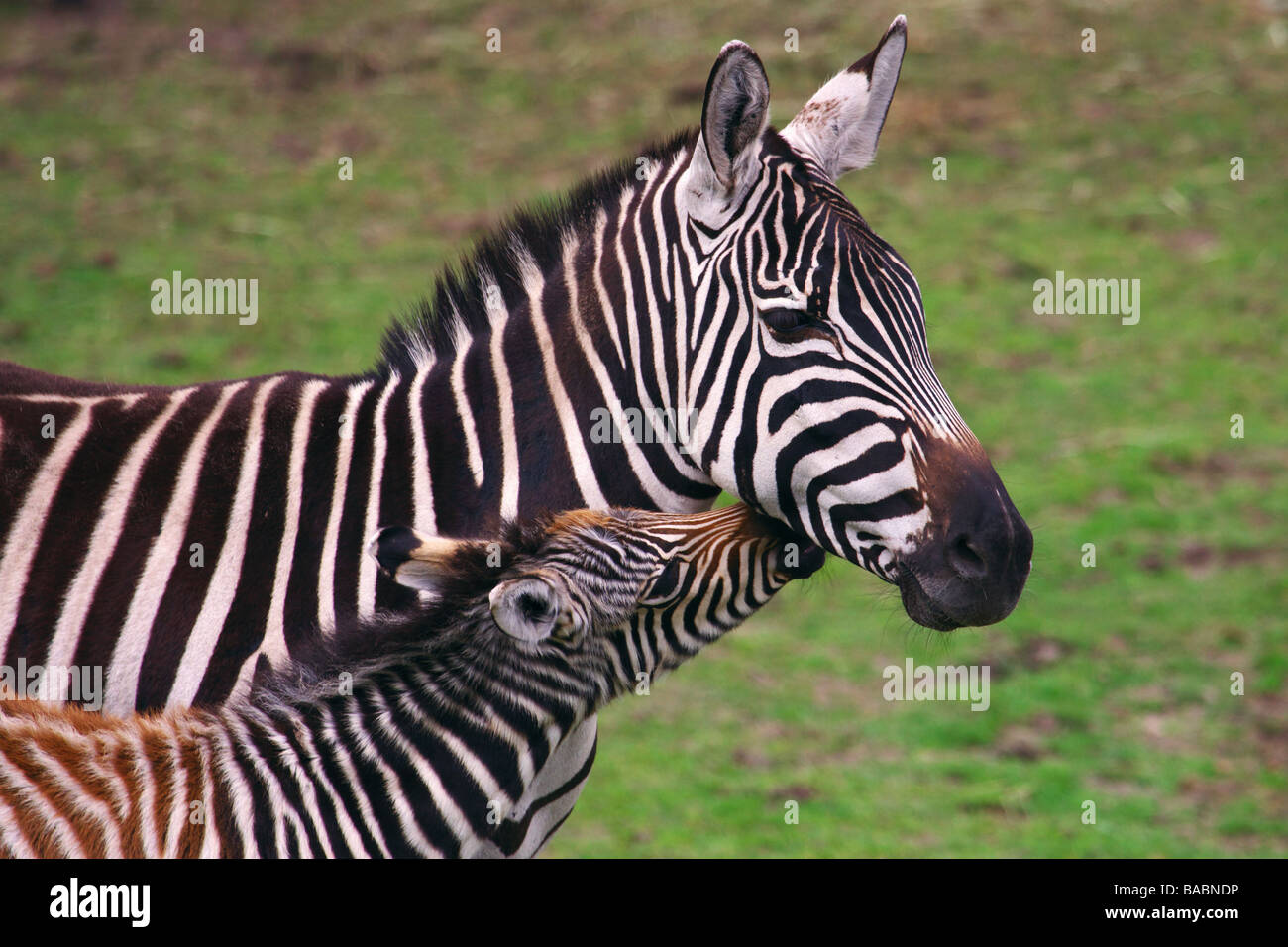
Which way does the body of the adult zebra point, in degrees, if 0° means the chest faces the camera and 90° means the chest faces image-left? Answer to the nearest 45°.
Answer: approximately 270°

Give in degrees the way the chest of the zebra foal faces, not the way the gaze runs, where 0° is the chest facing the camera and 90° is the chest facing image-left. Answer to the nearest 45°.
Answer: approximately 270°

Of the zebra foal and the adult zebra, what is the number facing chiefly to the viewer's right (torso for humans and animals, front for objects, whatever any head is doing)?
2
